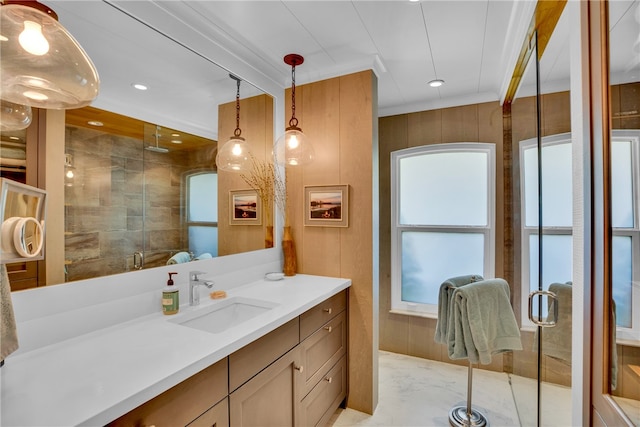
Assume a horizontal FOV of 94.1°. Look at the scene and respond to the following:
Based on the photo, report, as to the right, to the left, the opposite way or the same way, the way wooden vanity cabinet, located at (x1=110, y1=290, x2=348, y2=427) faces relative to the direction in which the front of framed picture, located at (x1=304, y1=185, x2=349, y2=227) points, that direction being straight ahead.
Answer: to the left

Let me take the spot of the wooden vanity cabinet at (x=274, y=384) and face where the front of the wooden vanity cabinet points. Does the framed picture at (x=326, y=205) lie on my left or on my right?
on my left

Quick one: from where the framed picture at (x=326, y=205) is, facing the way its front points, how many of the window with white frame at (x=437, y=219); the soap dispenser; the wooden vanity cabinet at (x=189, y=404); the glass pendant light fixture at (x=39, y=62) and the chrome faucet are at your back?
1

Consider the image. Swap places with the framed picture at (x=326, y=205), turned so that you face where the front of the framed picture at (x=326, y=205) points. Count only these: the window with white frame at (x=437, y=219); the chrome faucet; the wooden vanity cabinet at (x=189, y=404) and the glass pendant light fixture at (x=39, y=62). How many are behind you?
1

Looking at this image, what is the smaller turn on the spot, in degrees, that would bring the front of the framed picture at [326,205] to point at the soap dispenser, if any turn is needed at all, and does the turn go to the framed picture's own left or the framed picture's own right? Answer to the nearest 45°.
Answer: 0° — it already faces it

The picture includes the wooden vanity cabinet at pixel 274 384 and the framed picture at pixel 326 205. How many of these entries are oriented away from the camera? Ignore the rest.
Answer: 0

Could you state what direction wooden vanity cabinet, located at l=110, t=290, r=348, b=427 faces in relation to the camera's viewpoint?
facing the viewer and to the right of the viewer

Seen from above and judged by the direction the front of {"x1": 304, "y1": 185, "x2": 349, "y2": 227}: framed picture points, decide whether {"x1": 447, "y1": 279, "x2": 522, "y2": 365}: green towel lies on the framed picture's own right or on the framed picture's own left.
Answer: on the framed picture's own left

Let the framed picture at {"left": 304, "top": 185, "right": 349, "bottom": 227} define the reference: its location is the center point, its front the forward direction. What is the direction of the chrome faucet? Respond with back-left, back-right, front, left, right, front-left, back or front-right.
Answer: front

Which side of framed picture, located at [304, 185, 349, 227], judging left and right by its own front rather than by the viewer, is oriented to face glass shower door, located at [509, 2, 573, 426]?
left

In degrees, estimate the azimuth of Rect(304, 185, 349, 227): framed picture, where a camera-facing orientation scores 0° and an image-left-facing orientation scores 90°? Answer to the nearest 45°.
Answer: approximately 45°

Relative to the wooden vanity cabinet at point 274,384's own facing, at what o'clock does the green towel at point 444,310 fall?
The green towel is roughly at 10 o'clock from the wooden vanity cabinet.
